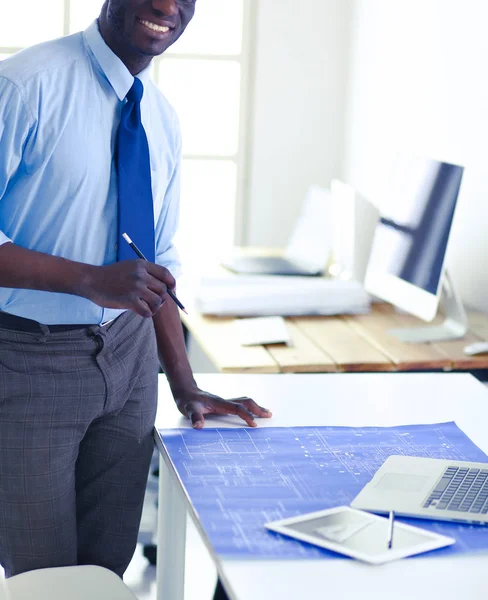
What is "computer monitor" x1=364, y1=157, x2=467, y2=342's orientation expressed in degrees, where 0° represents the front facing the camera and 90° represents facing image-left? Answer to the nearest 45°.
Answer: approximately 45°

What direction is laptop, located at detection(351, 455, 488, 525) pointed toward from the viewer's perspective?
to the viewer's left

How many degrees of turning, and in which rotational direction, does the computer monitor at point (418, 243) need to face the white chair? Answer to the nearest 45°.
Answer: approximately 45° to its left

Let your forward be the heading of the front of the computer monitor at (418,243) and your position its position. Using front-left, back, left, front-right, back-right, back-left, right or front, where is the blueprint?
front-left

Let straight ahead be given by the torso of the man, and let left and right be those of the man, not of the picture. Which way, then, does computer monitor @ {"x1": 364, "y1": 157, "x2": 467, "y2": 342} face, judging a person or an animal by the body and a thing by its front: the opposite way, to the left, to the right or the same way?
to the right

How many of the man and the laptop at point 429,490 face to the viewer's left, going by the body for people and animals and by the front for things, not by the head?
1

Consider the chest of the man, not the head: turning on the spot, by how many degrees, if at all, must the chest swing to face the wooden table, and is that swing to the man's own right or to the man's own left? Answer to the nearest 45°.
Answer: approximately 90° to the man's own left

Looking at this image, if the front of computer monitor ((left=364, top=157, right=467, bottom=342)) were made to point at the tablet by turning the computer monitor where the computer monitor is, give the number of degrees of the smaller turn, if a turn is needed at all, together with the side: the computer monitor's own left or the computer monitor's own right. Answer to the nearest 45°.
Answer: approximately 45° to the computer monitor's own left

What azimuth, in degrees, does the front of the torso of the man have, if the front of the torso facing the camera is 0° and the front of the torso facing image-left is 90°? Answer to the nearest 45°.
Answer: approximately 315°

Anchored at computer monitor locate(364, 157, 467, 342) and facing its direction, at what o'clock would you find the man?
The man is roughly at 11 o'clock from the computer monitor.

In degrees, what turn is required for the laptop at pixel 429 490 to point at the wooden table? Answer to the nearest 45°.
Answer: approximately 90° to its right

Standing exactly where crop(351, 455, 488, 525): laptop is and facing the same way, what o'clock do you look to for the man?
The man is roughly at 12 o'clock from the laptop.

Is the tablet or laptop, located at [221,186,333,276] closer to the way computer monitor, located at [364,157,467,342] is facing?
the tablet
